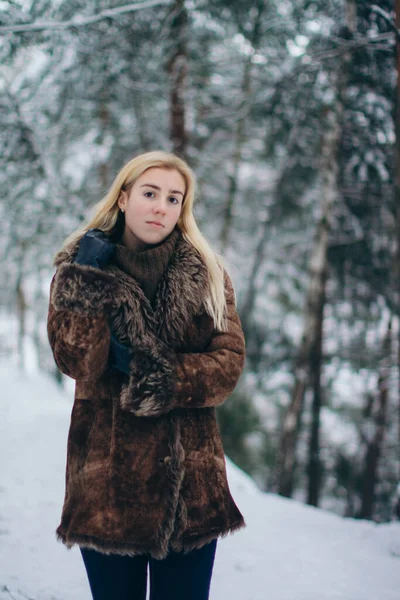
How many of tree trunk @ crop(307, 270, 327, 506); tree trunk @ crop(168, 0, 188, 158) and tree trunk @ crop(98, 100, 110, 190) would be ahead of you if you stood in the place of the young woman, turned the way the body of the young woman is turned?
0

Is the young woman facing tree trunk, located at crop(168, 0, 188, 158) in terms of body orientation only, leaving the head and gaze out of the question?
no

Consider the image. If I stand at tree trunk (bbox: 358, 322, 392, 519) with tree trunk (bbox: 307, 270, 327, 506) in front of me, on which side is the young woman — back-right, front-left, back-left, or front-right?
front-left

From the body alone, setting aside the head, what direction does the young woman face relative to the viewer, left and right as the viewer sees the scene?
facing the viewer

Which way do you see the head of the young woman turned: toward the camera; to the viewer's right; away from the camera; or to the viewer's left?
toward the camera

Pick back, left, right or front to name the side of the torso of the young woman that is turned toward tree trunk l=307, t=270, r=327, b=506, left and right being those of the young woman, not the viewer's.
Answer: back

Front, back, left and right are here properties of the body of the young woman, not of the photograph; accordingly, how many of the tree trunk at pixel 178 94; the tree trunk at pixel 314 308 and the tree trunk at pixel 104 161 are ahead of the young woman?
0

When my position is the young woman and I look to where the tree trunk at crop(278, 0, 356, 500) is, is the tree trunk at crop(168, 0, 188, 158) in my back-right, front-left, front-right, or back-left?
front-left

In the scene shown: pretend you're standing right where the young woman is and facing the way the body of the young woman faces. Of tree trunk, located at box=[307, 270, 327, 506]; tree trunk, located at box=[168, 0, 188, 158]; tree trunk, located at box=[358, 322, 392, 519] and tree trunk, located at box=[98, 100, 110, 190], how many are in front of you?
0

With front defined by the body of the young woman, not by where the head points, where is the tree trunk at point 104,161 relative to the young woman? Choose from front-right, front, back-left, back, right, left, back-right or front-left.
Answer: back
